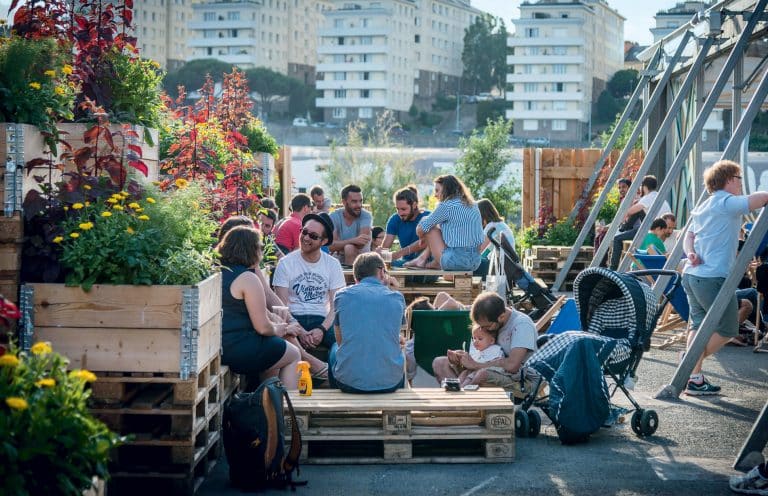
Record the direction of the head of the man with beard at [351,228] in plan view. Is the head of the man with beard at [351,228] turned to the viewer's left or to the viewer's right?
to the viewer's right

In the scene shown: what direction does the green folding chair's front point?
away from the camera

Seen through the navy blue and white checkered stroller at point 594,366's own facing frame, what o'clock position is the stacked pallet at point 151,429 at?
The stacked pallet is roughly at 12 o'clock from the navy blue and white checkered stroller.

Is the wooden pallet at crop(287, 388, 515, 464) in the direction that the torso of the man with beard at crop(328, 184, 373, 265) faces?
yes

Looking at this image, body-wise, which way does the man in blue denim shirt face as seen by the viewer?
away from the camera

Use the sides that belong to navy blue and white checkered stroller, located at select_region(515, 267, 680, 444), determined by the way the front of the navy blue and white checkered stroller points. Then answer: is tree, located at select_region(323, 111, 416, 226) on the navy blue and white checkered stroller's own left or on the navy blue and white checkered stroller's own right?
on the navy blue and white checkered stroller's own right

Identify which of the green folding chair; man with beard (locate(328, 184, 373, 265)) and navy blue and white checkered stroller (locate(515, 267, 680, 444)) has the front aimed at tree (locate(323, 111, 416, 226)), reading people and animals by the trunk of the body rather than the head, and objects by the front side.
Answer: the green folding chair

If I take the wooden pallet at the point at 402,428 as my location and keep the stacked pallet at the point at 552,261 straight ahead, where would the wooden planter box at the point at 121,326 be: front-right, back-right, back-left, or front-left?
back-left
